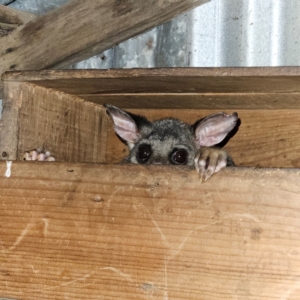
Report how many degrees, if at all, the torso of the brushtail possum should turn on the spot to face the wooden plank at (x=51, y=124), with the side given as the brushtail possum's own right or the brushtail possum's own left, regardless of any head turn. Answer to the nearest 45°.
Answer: approximately 90° to the brushtail possum's own right

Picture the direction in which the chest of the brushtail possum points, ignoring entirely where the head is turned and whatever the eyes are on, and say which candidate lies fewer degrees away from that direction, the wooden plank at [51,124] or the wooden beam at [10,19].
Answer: the wooden plank

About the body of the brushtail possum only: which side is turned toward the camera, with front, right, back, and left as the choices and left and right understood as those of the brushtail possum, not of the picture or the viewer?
front

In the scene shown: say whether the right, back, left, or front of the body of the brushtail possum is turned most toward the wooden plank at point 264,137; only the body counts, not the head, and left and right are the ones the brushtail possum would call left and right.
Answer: left

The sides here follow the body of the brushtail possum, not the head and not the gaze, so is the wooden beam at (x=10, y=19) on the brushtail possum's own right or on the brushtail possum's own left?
on the brushtail possum's own right
